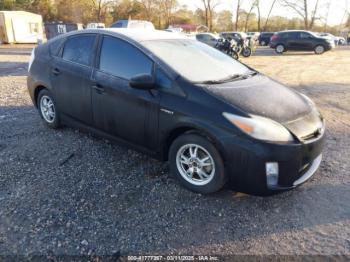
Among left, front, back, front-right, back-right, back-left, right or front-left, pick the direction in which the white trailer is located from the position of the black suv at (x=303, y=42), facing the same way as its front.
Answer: back

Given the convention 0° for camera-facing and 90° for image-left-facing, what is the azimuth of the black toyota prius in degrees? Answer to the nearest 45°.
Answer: approximately 315°

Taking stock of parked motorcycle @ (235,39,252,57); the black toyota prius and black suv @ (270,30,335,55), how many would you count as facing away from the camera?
0

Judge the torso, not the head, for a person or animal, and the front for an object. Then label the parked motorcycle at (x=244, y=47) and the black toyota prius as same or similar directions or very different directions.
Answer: same or similar directions

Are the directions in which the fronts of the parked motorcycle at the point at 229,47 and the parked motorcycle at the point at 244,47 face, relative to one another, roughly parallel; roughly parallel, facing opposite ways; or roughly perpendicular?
roughly parallel

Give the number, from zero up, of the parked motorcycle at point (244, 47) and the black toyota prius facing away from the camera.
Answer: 0

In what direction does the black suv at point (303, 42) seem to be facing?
to the viewer's right

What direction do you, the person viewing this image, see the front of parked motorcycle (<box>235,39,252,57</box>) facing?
facing the viewer and to the right of the viewer
